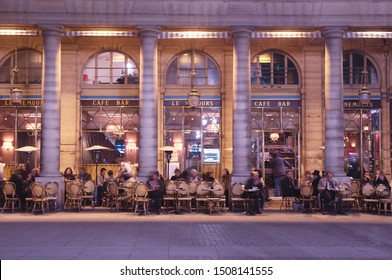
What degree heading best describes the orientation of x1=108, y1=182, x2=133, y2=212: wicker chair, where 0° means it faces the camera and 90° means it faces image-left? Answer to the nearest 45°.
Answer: approximately 315°

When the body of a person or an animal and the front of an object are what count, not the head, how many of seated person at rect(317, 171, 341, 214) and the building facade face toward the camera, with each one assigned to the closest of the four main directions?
2

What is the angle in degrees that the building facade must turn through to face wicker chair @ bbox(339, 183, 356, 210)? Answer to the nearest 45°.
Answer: approximately 45° to its left

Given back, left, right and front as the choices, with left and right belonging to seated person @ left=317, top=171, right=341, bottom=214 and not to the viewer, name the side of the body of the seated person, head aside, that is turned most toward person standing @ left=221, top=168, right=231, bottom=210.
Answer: right

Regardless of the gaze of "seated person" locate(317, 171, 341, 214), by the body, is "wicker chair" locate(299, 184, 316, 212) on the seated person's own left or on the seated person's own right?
on the seated person's own right

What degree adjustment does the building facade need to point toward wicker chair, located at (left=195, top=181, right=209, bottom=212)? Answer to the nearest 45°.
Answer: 0° — it already faces it

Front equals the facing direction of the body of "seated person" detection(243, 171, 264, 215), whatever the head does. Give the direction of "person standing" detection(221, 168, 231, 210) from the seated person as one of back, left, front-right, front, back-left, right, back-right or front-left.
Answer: right

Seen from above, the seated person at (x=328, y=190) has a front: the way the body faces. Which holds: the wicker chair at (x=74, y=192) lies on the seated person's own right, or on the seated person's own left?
on the seated person's own right
